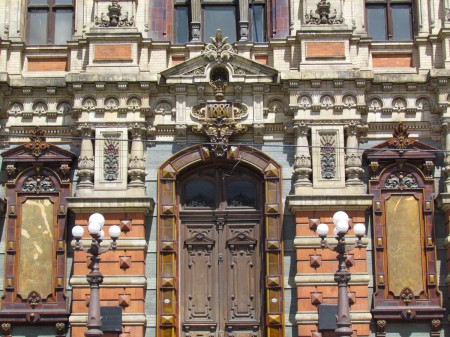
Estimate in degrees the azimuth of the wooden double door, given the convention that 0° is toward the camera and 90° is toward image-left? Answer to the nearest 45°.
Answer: approximately 0°

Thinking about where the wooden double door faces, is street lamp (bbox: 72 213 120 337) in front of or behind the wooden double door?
in front
